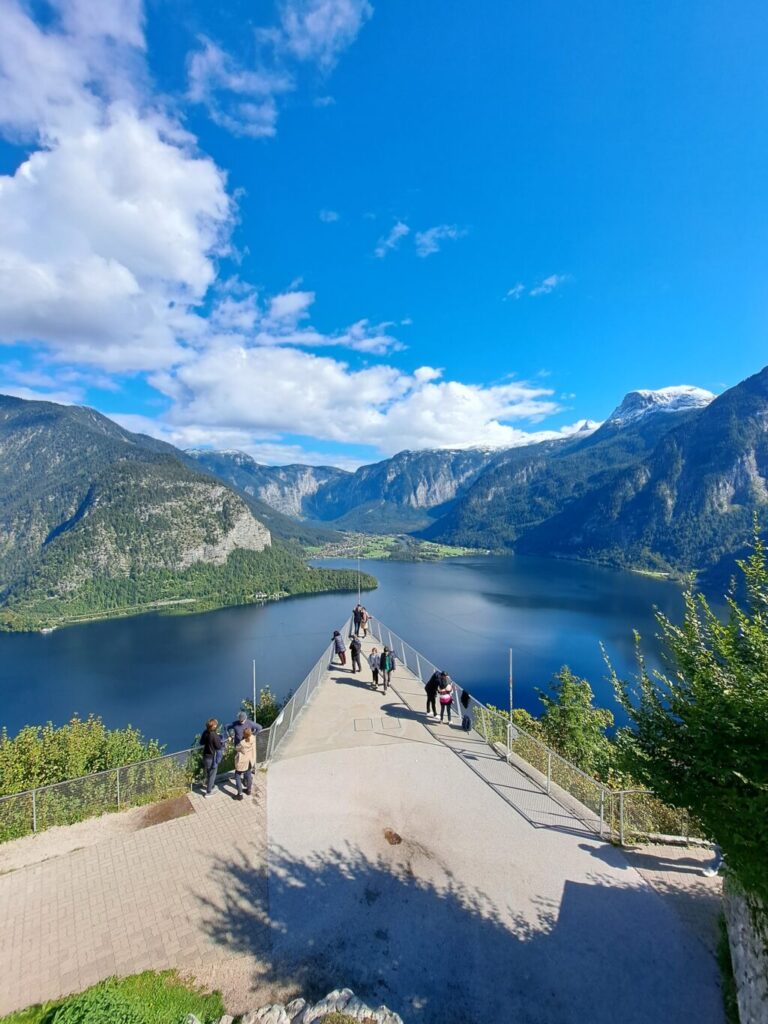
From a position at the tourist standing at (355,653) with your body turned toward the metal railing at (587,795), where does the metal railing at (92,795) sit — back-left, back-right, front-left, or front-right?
front-right

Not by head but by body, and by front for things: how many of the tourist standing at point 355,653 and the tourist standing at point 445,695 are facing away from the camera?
2

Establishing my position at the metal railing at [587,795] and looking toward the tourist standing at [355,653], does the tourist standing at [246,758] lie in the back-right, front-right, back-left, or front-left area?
front-left

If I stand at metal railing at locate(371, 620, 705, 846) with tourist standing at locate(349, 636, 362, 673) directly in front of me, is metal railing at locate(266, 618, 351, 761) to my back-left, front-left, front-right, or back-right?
front-left

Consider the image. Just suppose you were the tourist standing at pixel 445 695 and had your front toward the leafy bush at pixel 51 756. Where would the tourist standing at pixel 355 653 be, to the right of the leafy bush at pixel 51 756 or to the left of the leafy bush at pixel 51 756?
right

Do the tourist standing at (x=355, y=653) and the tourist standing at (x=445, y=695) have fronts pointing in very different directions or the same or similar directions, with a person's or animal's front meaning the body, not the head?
same or similar directions

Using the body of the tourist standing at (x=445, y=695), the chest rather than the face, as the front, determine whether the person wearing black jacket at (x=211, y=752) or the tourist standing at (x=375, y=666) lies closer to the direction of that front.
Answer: the tourist standing

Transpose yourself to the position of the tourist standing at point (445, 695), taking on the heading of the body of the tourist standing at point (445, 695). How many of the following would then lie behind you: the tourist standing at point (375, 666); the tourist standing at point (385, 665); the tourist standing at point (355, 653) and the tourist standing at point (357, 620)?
0

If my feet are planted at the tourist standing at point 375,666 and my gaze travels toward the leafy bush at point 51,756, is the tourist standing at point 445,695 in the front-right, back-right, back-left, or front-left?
back-left

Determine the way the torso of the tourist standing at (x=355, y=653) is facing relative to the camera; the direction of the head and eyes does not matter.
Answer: away from the camera

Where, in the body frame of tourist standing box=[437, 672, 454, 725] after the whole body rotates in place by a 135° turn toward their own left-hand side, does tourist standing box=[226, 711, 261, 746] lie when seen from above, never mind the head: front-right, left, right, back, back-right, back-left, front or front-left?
front
